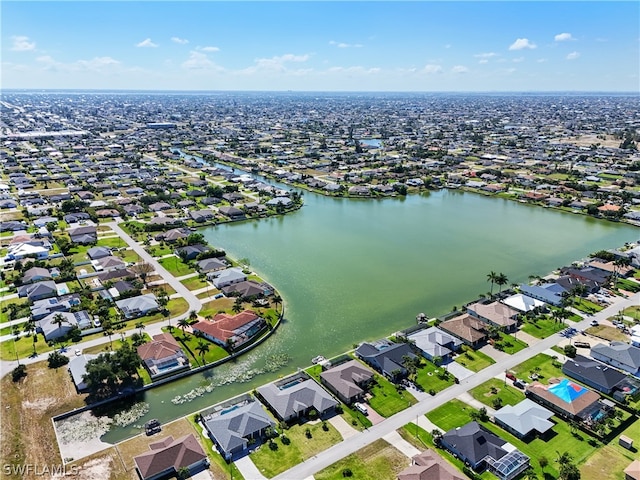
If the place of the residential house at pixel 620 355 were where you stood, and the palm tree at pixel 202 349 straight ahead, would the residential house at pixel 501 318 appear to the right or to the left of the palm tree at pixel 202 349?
right

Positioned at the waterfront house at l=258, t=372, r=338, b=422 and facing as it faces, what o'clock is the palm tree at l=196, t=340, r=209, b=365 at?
The palm tree is roughly at 6 o'clock from the waterfront house.

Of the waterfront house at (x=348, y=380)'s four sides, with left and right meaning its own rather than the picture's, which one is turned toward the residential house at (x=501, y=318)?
left

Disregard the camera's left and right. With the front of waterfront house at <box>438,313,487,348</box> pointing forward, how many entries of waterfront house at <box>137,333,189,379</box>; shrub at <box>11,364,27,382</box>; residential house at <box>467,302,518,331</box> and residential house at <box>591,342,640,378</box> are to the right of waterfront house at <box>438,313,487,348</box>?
2

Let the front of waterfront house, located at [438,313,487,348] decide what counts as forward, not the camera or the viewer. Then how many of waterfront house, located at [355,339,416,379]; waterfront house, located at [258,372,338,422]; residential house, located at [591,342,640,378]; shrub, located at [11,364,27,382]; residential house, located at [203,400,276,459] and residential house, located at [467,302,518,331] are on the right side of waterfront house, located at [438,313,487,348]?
4

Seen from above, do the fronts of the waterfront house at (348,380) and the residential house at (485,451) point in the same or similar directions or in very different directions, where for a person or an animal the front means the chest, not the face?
very different directions

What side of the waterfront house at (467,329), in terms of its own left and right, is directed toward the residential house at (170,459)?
right

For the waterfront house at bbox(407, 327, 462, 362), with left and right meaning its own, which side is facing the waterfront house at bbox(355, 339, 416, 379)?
right

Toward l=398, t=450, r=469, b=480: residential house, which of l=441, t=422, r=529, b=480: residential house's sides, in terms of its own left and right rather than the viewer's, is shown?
left
